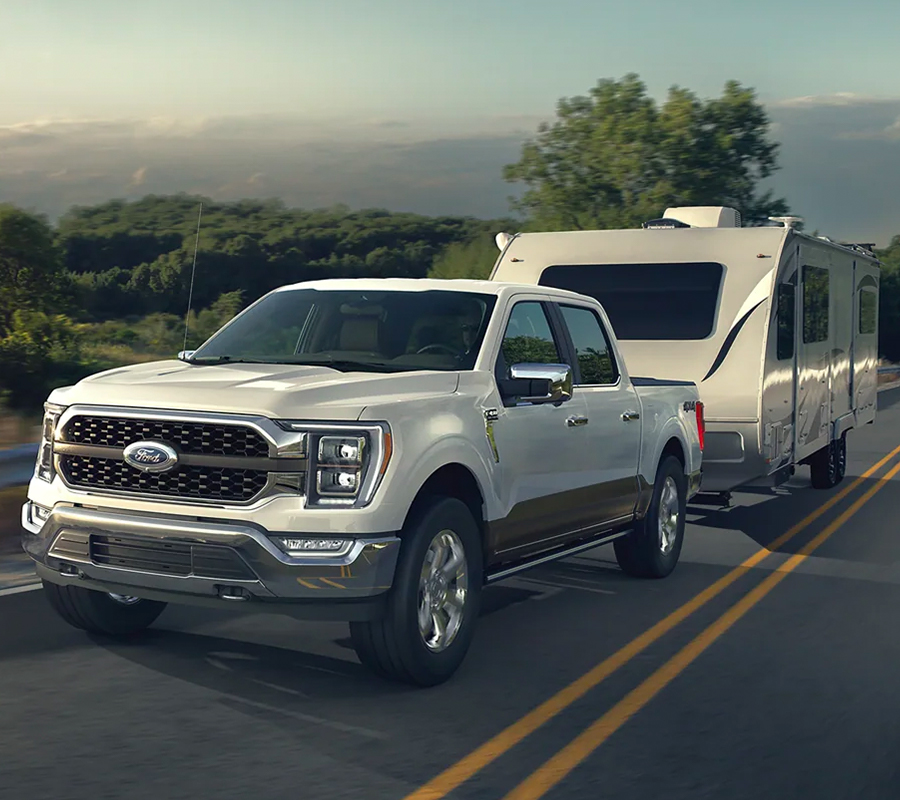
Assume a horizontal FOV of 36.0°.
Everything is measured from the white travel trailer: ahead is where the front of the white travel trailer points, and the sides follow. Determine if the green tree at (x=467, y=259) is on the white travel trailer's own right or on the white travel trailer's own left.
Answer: on the white travel trailer's own right

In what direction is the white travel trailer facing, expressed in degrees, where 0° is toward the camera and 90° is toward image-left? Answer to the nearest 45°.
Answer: approximately 45°

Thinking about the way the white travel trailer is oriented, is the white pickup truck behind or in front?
in front

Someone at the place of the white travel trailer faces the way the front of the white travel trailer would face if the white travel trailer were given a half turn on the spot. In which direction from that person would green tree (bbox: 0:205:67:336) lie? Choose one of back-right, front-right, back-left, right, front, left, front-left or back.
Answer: left

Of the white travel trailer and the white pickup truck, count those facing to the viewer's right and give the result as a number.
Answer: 0

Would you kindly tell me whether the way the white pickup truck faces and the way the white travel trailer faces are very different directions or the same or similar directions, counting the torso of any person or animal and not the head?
same or similar directions

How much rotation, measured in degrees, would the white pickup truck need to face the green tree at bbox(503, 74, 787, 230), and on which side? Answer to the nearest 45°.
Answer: approximately 135° to its right

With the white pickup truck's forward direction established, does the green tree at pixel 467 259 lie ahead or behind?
behind

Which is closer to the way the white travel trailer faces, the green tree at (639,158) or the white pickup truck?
the white pickup truck

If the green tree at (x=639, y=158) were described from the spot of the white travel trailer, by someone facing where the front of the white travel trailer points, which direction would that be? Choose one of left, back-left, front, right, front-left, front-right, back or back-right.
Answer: back-right
